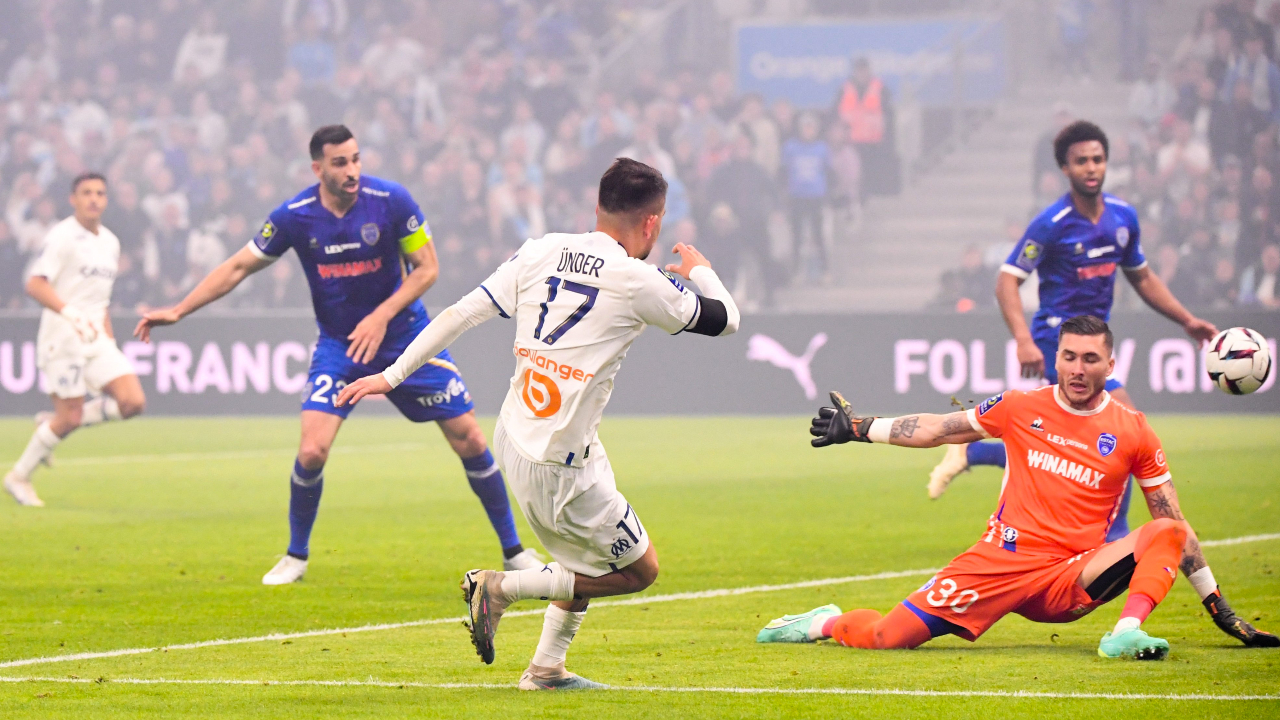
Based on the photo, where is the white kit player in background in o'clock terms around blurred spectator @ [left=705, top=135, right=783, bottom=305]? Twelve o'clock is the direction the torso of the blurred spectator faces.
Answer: The white kit player in background is roughly at 1 o'clock from the blurred spectator.

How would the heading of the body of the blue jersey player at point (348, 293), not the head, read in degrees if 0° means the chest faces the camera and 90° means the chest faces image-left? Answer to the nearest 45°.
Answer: approximately 0°

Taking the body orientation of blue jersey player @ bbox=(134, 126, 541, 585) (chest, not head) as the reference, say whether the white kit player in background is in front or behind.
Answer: behind

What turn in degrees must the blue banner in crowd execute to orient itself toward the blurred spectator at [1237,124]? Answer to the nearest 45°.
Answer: approximately 45° to its left

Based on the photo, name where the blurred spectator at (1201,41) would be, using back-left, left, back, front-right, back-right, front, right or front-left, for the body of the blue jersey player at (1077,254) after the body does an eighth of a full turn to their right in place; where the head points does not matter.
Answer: back

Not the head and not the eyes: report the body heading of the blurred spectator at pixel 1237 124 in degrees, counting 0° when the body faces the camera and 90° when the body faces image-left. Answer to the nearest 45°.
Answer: approximately 0°

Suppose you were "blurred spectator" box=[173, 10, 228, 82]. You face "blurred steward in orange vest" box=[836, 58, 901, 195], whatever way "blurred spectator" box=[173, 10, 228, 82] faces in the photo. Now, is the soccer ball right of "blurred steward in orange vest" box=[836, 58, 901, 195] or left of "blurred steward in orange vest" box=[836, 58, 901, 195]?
right

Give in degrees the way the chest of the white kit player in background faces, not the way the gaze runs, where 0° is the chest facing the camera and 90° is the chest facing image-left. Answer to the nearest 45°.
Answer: approximately 315°
